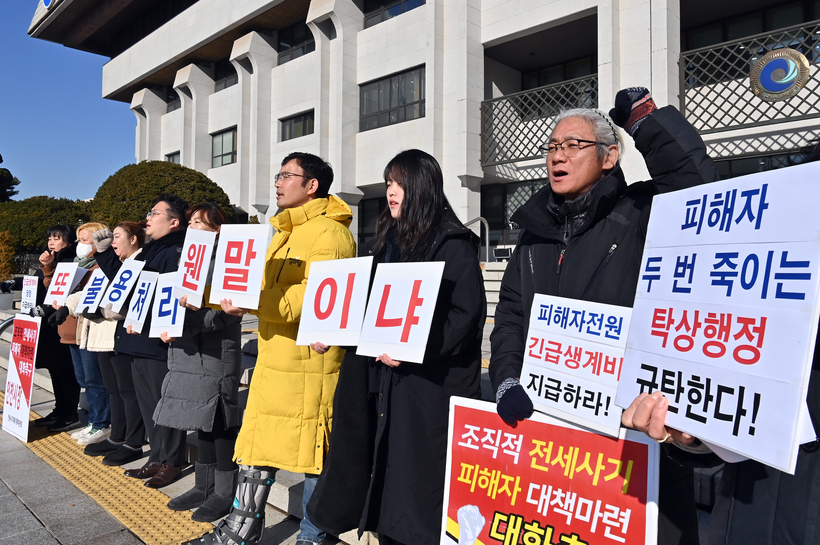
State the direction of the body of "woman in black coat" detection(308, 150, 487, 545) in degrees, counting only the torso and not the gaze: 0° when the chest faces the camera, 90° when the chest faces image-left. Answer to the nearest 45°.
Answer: approximately 45°

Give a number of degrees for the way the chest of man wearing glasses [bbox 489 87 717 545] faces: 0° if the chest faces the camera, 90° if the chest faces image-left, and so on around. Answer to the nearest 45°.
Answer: approximately 45°

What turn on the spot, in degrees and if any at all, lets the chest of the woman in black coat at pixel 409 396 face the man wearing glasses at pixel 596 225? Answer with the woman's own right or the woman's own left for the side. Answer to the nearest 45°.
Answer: approximately 90° to the woman's own left

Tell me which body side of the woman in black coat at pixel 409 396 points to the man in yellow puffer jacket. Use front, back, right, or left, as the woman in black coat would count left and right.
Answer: right

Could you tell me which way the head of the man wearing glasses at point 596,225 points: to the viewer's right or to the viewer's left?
to the viewer's left
